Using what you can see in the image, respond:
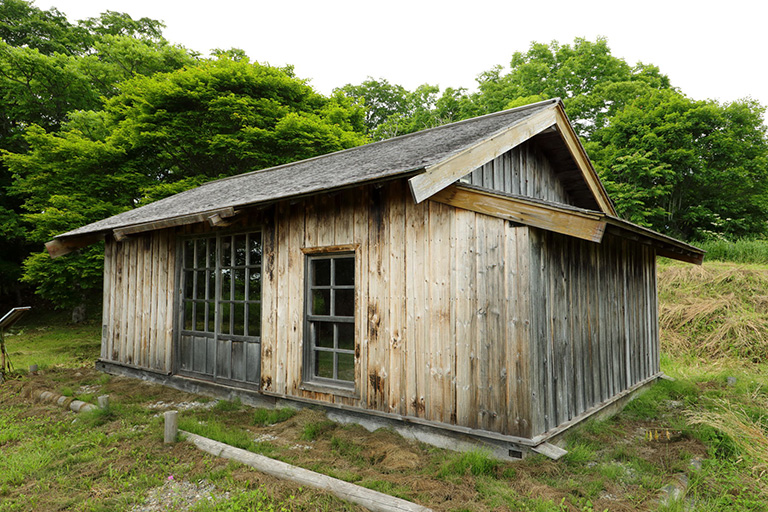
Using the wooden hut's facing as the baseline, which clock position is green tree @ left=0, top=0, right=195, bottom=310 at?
The green tree is roughly at 3 o'clock from the wooden hut.

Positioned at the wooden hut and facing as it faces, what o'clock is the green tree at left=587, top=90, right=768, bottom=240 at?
The green tree is roughly at 6 o'clock from the wooden hut.

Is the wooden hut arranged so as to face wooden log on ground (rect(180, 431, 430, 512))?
yes

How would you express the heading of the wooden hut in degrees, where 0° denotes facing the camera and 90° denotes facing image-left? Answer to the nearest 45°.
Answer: approximately 45°

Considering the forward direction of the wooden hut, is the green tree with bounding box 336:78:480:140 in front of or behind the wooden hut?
behind

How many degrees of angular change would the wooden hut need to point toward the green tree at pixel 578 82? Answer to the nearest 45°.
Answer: approximately 180°

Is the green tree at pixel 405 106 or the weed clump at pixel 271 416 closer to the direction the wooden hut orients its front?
the weed clump

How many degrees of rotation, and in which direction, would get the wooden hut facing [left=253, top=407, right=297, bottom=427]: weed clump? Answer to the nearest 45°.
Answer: approximately 45° to its right

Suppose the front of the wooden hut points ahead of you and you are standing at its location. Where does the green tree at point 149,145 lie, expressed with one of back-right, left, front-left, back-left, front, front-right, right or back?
right

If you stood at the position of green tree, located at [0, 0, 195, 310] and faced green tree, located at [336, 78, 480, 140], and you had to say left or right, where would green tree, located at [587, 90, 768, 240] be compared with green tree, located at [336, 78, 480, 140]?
right
